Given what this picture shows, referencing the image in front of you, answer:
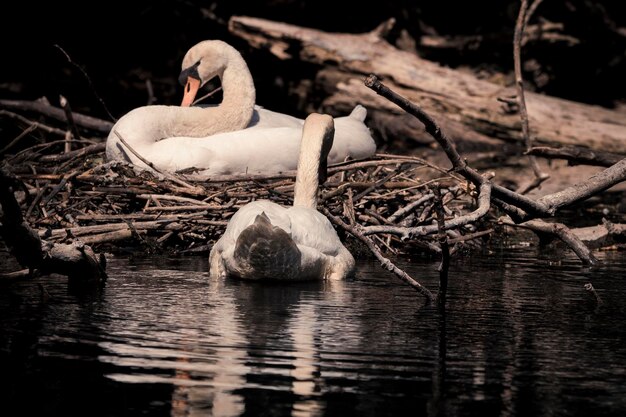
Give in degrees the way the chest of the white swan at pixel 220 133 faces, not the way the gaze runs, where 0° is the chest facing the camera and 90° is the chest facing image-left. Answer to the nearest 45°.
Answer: approximately 90°

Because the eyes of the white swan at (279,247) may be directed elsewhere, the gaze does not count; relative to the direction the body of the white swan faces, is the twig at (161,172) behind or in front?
in front

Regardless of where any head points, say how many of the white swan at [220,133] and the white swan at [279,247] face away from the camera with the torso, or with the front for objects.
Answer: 1

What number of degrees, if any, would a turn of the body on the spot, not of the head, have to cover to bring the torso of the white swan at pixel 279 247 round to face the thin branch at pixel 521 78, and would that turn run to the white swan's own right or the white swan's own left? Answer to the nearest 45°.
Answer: approximately 45° to the white swan's own right

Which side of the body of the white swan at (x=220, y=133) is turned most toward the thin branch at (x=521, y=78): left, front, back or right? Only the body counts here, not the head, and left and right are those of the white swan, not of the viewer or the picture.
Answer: back

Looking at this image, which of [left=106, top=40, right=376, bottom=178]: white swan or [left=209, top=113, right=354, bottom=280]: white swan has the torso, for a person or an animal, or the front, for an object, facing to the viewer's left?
[left=106, top=40, right=376, bottom=178]: white swan

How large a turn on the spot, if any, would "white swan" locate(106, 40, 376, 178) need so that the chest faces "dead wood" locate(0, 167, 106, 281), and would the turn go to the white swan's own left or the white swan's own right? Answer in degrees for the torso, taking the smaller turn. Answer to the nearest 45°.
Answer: approximately 90° to the white swan's own left

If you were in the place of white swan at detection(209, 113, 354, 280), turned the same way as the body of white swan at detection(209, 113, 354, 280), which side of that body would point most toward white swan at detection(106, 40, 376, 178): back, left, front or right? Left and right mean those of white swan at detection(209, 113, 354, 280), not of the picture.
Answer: front

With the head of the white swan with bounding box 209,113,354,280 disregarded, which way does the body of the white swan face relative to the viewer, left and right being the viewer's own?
facing away from the viewer

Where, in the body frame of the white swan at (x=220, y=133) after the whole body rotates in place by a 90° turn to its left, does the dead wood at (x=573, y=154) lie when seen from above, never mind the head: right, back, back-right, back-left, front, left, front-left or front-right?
front-left

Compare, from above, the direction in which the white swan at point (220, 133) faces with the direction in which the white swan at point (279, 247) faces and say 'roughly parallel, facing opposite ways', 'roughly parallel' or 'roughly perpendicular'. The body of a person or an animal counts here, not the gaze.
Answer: roughly perpendicular
